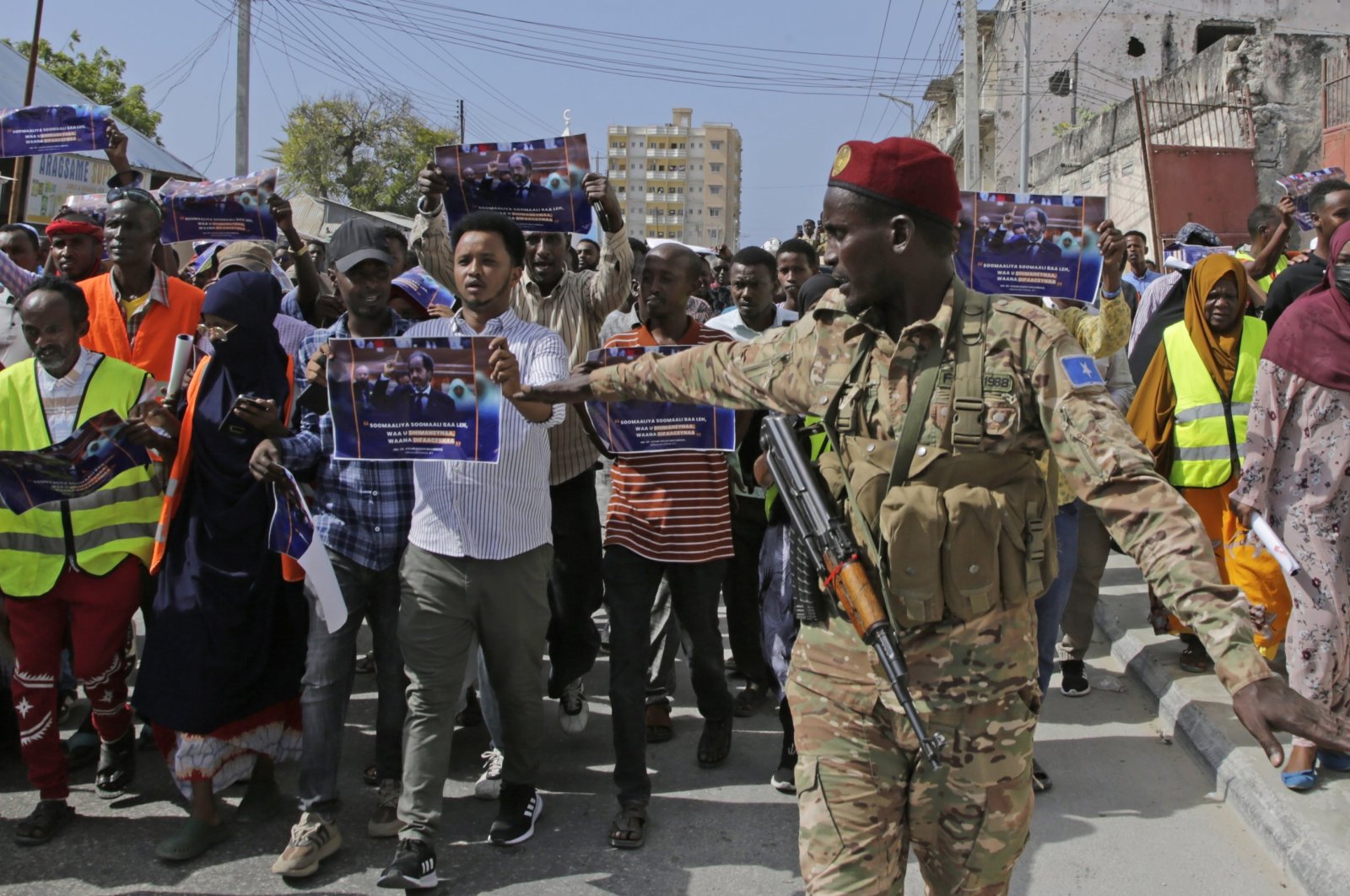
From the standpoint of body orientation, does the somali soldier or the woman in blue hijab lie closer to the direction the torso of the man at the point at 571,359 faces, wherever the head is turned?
the somali soldier

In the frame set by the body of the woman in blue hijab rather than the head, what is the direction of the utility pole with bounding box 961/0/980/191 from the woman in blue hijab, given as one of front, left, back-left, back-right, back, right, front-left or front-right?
back

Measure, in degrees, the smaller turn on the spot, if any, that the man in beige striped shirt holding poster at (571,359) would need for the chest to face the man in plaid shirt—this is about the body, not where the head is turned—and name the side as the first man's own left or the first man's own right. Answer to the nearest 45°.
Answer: approximately 45° to the first man's own right

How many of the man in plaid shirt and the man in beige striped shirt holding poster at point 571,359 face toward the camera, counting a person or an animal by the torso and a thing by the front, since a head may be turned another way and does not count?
2

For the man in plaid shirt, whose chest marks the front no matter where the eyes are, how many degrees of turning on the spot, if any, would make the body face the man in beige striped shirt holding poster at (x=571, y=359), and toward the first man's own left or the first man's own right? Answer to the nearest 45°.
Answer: approximately 135° to the first man's own left

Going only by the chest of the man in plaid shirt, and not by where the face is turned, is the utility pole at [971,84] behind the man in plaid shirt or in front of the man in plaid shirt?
behind

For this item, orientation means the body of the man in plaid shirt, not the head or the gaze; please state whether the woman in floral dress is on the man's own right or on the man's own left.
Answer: on the man's own left

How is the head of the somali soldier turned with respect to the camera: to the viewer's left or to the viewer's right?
to the viewer's left
